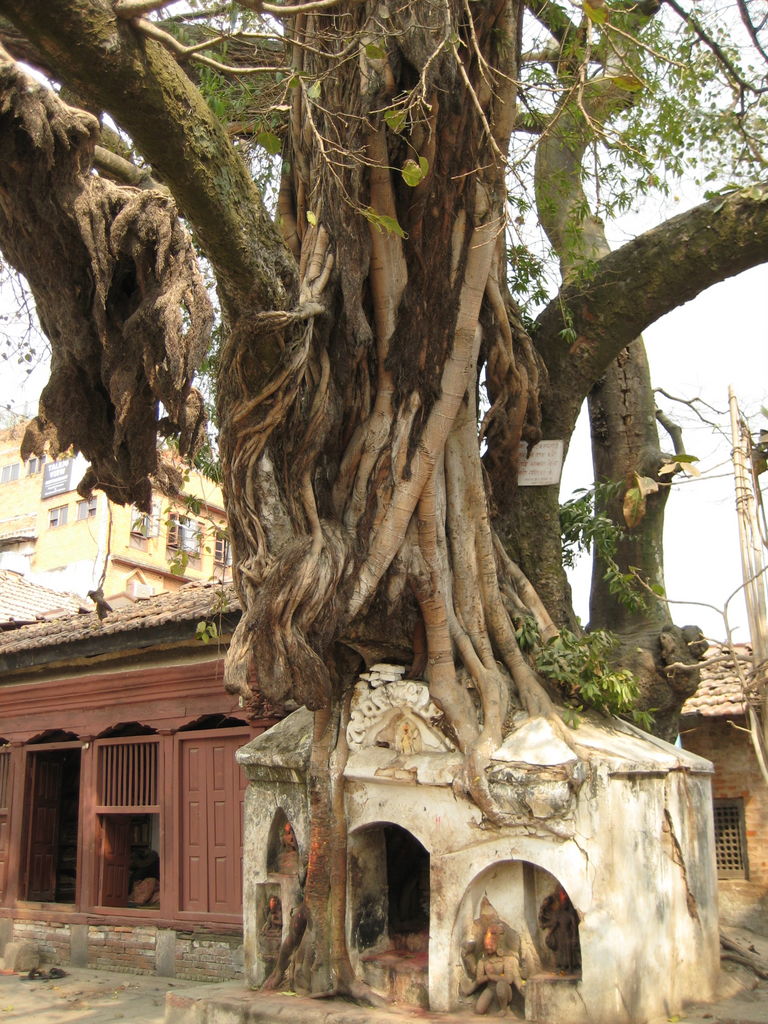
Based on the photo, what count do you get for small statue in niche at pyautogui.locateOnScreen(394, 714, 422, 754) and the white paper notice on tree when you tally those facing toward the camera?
2

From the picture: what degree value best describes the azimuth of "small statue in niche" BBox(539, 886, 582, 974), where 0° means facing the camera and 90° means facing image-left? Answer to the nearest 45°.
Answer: approximately 45°

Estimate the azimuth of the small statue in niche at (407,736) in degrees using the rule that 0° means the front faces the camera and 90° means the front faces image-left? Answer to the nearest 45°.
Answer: approximately 0°

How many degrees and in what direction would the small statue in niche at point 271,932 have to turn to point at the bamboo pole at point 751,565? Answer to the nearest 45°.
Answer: approximately 135° to its left
